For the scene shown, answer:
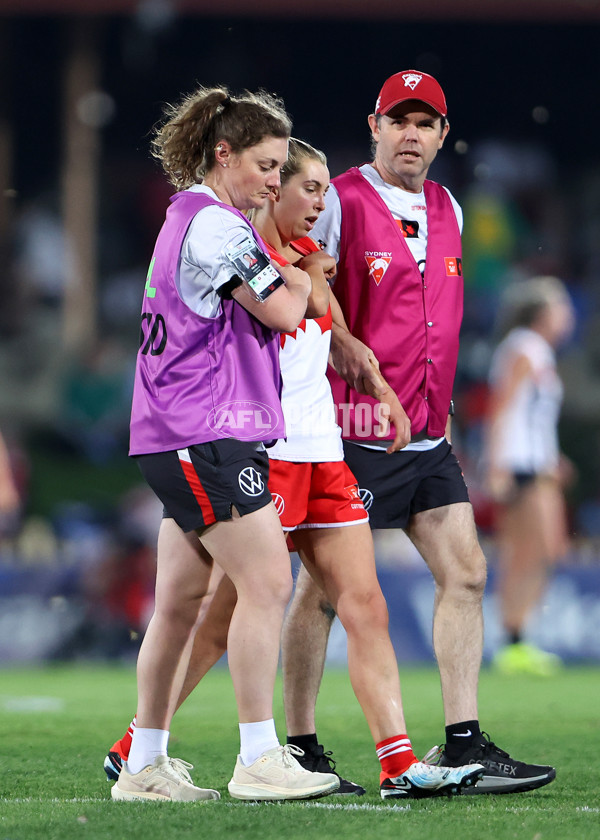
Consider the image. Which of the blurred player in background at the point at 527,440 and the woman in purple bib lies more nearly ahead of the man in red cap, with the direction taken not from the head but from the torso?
the woman in purple bib

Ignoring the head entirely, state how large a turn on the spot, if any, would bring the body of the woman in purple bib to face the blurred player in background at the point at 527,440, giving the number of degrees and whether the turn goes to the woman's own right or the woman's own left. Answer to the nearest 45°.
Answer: approximately 90° to the woman's own left

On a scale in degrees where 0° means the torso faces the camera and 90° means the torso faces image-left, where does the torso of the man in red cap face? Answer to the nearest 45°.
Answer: approximately 315°

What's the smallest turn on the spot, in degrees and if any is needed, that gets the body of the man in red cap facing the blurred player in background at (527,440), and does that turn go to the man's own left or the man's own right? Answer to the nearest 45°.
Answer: approximately 135° to the man's own left

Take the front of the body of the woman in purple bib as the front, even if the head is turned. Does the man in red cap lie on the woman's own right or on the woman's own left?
on the woman's own left

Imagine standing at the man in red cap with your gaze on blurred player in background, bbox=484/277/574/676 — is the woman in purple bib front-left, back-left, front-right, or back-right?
back-left
